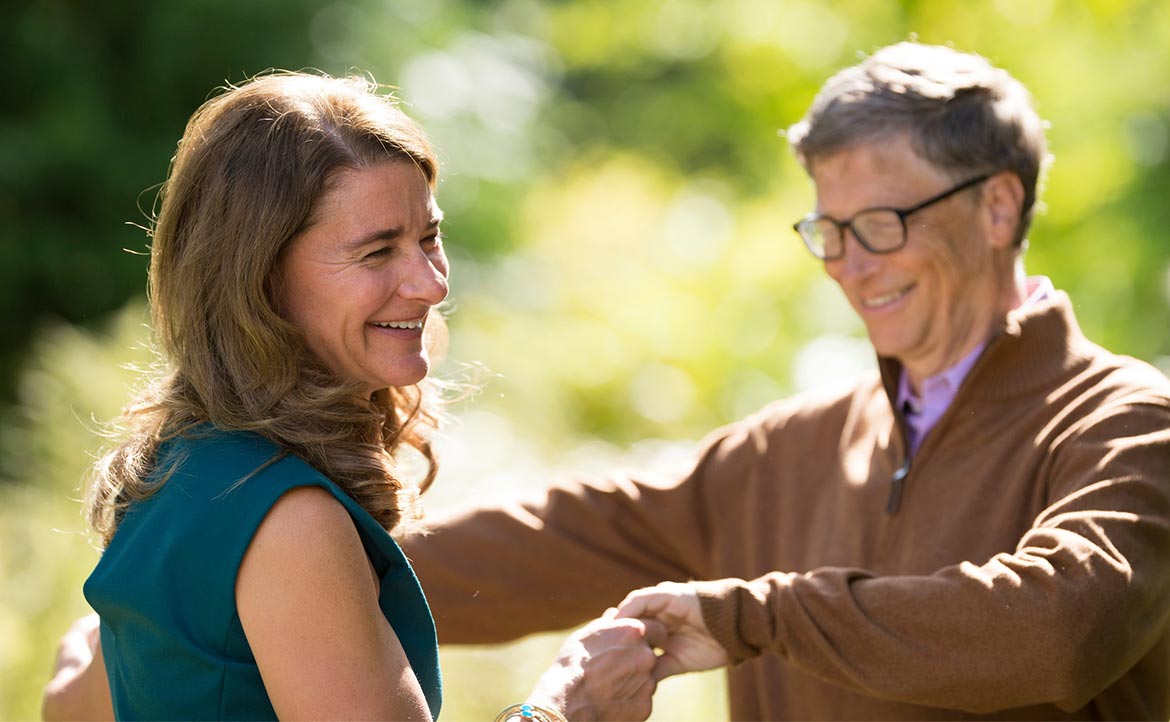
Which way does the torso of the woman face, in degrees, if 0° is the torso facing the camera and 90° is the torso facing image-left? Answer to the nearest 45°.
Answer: approximately 270°

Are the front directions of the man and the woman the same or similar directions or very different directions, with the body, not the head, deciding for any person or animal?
very different directions

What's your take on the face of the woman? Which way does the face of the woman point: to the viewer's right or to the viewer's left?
to the viewer's right

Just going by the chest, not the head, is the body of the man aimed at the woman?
yes

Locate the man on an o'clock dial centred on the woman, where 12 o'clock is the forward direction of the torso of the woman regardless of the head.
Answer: The man is roughly at 1 o'clock from the woman.

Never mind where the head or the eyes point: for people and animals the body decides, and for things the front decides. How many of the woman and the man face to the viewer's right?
1
